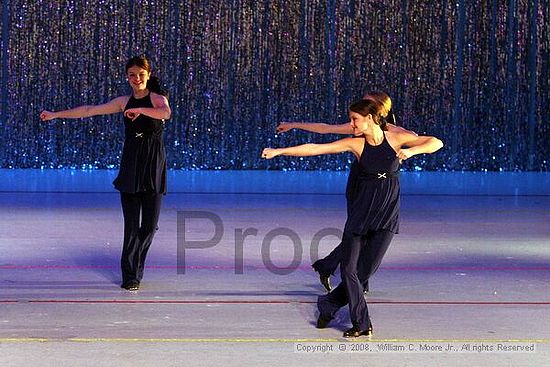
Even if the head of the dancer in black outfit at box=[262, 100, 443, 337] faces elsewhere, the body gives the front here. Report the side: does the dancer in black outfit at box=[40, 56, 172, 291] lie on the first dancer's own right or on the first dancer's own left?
on the first dancer's own right

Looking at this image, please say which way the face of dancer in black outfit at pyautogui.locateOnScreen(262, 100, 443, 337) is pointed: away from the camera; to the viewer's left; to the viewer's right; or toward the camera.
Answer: to the viewer's left

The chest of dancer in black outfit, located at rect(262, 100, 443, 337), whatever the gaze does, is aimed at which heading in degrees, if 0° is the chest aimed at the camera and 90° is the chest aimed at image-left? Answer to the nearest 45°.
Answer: approximately 0°
